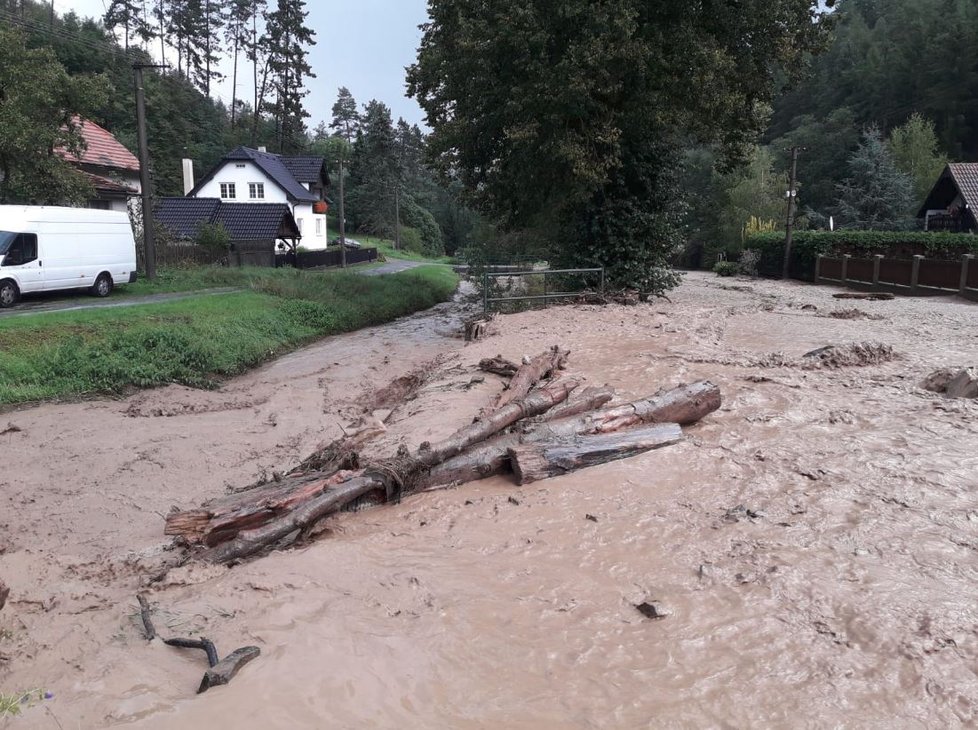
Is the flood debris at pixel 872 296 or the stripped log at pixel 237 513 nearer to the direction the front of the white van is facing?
the stripped log

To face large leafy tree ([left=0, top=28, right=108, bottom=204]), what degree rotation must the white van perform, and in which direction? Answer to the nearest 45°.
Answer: approximately 135° to its right

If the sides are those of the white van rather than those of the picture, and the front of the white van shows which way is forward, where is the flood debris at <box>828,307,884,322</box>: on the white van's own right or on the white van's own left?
on the white van's own left

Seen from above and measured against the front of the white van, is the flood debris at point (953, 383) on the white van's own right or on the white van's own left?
on the white van's own left

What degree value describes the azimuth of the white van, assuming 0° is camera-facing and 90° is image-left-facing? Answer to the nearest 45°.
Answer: approximately 45°

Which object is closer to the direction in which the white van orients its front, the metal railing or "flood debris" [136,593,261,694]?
the flood debris

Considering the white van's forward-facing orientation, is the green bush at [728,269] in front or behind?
behind

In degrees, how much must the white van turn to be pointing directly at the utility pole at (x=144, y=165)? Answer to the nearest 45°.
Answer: approximately 180°

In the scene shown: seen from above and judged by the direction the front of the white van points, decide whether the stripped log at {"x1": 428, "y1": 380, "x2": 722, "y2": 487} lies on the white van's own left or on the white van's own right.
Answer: on the white van's own left

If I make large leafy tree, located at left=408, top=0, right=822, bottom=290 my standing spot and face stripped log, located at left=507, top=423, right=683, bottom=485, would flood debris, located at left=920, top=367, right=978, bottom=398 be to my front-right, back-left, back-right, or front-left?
front-left

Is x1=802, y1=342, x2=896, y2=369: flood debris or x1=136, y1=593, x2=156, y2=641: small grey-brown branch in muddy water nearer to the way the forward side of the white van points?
the small grey-brown branch in muddy water

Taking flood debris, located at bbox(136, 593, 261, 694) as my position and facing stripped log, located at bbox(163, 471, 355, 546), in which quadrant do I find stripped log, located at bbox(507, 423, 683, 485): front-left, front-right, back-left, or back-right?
front-right

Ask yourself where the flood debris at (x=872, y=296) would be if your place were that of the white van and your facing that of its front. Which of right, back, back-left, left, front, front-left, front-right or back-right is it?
back-left
